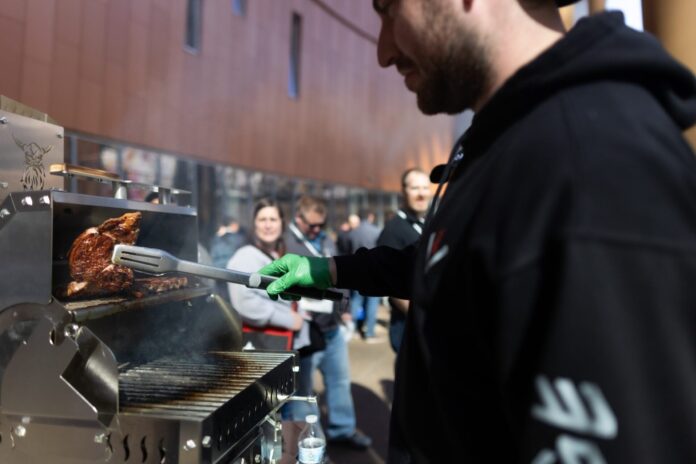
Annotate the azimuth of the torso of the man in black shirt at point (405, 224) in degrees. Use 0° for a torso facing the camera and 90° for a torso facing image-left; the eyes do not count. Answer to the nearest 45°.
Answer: approximately 315°

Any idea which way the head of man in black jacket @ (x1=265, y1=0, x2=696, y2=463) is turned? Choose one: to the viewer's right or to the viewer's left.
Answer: to the viewer's left

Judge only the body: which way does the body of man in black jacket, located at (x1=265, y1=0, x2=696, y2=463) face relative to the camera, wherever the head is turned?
to the viewer's left

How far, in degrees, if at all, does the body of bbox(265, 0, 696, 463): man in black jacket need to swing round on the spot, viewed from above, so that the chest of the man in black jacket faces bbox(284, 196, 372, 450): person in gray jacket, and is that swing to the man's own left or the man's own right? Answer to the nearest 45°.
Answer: approximately 90° to the man's own right

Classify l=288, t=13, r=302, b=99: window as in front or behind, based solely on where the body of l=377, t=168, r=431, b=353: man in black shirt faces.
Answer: behind

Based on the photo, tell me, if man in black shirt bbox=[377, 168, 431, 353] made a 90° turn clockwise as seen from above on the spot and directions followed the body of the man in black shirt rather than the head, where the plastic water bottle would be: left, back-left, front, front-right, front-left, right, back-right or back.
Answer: front-left
